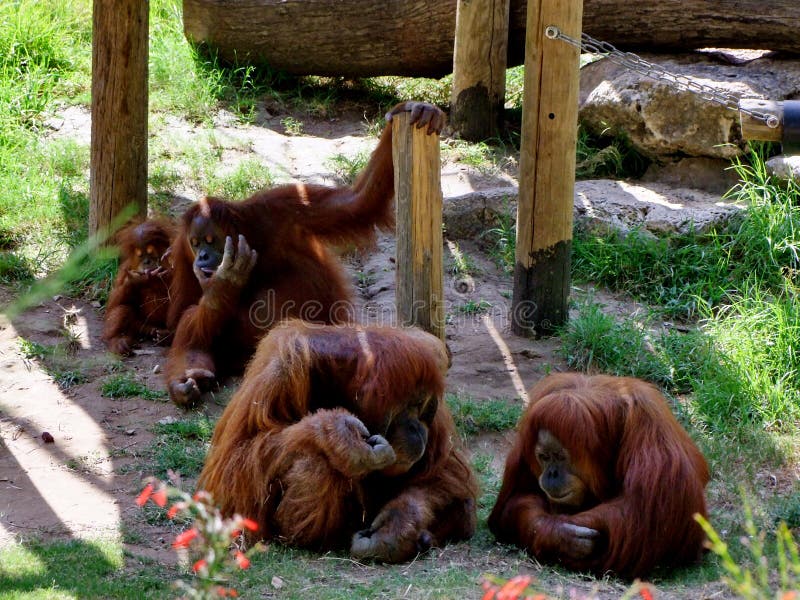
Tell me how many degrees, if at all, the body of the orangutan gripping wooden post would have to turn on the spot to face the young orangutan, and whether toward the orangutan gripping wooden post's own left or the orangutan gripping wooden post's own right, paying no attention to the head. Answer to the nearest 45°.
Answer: approximately 90° to the orangutan gripping wooden post's own right

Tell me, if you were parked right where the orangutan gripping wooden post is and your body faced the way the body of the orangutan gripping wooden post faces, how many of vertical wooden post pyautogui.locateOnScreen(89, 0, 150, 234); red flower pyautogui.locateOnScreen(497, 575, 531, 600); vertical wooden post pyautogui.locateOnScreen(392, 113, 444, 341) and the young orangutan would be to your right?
2

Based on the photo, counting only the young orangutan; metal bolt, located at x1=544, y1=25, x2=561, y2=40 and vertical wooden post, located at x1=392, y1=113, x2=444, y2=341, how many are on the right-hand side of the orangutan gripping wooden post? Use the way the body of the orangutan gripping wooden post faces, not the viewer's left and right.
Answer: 1

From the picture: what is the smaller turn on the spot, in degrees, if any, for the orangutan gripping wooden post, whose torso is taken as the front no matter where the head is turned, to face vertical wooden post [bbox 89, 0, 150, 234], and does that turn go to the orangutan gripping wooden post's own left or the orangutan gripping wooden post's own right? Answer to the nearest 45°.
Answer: approximately 90° to the orangutan gripping wooden post's own right

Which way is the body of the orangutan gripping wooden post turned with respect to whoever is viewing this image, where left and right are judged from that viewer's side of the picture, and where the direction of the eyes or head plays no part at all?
facing the viewer and to the left of the viewer

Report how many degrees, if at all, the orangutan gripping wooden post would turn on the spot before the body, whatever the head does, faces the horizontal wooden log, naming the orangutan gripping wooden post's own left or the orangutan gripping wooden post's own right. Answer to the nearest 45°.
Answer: approximately 135° to the orangutan gripping wooden post's own right

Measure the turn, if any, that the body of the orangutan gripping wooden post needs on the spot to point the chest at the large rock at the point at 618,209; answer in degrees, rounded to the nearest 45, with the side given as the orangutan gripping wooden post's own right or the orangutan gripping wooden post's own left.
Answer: approximately 180°

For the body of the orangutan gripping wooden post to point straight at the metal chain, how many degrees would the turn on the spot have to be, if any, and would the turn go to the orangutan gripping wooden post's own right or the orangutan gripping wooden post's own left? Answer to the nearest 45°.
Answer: approximately 90° to the orangutan gripping wooden post's own left

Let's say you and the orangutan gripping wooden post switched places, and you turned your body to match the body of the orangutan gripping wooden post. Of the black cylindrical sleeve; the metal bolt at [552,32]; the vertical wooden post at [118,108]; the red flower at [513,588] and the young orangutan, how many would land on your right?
2

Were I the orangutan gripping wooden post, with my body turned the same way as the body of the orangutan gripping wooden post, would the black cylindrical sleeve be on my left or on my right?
on my left

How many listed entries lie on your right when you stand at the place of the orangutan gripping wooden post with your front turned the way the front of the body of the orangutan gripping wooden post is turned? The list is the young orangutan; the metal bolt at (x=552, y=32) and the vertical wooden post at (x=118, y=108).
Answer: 2

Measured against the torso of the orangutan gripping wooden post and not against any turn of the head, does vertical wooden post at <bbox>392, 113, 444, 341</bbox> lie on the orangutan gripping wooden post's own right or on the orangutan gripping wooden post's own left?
on the orangutan gripping wooden post's own left

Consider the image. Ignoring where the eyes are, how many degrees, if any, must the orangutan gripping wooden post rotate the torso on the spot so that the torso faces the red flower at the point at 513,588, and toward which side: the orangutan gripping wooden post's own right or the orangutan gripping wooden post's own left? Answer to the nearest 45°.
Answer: approximately 45° to the orangutan gripping wooden post's own left

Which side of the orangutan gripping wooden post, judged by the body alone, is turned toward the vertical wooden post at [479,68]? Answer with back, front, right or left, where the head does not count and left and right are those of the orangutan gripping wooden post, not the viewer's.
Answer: back

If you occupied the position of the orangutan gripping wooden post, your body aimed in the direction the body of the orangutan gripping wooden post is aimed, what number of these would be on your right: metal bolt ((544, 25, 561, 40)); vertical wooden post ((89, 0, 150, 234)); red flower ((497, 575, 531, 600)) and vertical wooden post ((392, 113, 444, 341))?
1
